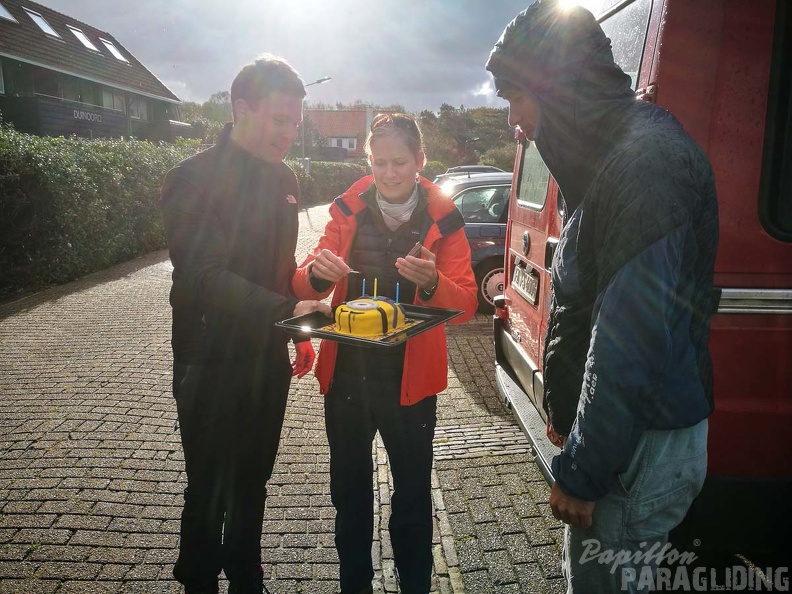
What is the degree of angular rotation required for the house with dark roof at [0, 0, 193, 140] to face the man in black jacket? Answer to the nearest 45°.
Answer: approximately 45° to its right

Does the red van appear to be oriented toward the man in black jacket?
no

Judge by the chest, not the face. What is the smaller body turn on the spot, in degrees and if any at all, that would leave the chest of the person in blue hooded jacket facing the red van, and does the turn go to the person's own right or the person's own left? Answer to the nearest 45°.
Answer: approximately 135° to the person's own right

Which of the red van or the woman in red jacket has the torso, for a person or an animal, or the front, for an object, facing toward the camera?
the woman in red jacket

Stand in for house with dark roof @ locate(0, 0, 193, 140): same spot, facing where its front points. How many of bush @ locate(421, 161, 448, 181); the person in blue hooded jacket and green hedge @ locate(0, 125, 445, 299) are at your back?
0

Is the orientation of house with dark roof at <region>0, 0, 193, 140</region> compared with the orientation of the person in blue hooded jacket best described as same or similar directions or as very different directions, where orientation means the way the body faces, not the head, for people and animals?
very different directions

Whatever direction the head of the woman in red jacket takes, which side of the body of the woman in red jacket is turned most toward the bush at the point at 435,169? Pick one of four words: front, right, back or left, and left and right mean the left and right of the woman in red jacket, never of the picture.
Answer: back

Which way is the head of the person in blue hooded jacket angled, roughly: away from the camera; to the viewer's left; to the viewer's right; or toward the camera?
to the viewer's left

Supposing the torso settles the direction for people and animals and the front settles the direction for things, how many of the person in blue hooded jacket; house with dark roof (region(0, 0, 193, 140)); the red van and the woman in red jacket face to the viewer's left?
1

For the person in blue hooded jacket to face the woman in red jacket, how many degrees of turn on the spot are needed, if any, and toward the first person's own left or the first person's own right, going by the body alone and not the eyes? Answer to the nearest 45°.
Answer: approximately 45° to the first person's own right

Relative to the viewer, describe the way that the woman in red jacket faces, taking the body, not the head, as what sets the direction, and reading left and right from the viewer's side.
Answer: facing the viewer

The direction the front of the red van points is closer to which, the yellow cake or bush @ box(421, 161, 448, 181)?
the bush

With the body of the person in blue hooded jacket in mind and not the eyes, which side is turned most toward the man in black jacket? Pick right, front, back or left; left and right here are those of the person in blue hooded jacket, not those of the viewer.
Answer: front

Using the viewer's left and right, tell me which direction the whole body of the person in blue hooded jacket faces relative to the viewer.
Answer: facing to the left of the viewer

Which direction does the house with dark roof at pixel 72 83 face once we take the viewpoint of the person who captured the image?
facing the viewer and to the right of the viewer

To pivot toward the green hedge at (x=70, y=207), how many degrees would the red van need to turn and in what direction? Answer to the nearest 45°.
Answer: approximately 90° to its left
